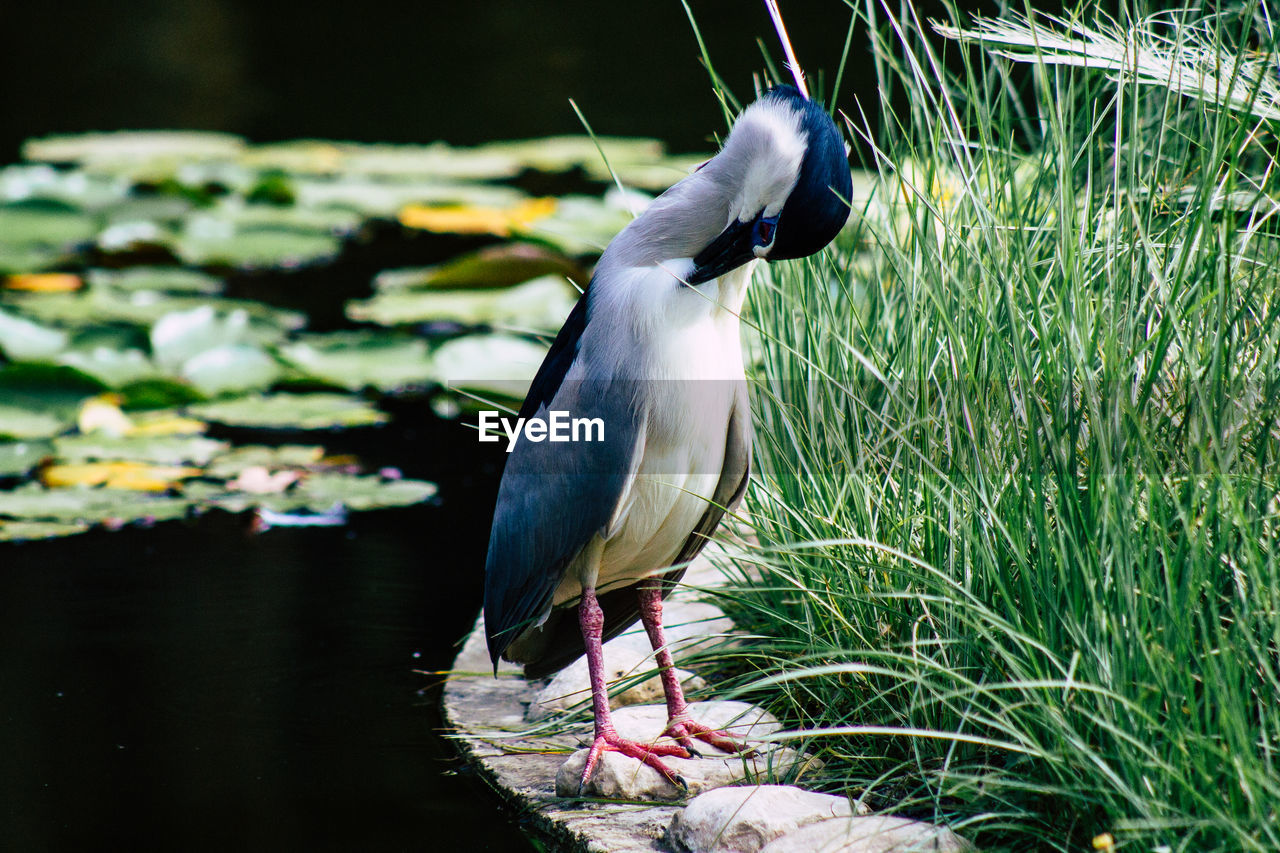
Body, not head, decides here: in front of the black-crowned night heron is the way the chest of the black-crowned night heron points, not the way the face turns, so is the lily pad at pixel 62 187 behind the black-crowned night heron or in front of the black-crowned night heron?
behind

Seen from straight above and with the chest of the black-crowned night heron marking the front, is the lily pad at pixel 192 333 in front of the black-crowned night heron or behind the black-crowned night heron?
behind

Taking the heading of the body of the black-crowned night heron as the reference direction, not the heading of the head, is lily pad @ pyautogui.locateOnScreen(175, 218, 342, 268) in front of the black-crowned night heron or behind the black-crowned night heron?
behind

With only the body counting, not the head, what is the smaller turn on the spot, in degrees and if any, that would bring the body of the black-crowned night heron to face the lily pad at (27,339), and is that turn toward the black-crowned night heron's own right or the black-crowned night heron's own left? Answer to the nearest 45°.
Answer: approximately 180°

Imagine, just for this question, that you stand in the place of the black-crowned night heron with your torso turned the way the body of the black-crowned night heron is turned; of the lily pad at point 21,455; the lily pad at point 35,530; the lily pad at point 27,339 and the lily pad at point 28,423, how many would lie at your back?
4

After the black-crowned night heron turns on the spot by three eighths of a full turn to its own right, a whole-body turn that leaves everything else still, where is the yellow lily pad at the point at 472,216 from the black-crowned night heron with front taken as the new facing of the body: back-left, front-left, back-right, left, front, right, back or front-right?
right

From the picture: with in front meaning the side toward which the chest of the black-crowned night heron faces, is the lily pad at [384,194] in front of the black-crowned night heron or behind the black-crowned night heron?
behind

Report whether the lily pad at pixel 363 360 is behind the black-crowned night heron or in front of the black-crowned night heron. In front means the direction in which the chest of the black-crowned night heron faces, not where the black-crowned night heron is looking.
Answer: behind

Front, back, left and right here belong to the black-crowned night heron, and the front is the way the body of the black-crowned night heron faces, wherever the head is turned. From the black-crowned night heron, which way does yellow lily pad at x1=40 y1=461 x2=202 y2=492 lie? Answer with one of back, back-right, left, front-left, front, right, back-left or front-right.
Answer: back

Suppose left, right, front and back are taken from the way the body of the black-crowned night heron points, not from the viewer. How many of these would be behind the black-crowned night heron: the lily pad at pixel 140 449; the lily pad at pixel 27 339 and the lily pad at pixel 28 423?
3

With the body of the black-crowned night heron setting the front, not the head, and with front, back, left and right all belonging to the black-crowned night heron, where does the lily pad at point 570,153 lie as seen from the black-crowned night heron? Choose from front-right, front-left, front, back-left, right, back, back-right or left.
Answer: back-left

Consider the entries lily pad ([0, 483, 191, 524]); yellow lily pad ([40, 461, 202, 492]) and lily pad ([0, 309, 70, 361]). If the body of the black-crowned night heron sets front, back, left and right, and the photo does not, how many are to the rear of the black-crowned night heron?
3

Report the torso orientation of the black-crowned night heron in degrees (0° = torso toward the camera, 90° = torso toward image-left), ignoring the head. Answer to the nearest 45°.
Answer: approximately 315°
